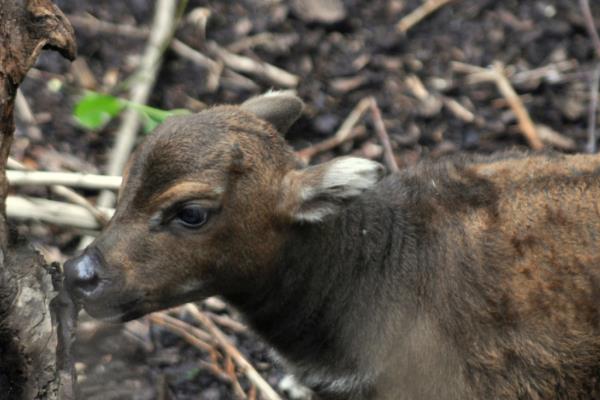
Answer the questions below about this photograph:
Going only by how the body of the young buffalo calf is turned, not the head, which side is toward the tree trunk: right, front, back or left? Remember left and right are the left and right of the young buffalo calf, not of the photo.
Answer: front

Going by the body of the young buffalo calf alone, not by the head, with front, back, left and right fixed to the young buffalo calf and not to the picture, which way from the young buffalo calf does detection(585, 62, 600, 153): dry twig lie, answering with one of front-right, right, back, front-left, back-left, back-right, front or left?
back-right

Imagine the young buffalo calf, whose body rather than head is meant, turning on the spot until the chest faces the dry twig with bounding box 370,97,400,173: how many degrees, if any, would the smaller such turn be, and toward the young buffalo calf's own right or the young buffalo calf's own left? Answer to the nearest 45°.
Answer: approximately 90° to the young buffalo calf's own right

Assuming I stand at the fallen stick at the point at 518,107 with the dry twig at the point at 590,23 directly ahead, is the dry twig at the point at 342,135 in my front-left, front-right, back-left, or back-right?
back-left

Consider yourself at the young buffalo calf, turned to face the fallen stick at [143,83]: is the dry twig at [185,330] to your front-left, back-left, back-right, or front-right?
front-left

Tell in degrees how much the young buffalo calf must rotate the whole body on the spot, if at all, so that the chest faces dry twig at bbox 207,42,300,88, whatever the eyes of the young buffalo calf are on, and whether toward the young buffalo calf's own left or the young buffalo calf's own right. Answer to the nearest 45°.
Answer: approximately 90° to the young buffalo calf's own right

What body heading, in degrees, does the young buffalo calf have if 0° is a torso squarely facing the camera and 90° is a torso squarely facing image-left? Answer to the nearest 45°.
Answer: approximately 90°

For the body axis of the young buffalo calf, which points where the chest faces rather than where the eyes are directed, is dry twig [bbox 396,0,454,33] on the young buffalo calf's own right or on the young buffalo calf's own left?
on the young buffalo calf's own right

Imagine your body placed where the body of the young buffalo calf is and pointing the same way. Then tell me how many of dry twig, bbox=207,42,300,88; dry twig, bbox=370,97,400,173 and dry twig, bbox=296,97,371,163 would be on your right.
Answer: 3

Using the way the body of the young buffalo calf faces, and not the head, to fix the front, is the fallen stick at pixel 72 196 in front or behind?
in front

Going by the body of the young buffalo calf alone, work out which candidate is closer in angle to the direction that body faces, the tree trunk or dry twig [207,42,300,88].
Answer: the tree trunk

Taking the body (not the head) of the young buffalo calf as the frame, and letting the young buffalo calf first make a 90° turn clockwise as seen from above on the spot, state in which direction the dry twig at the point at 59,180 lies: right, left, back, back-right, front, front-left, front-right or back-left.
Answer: front-left
